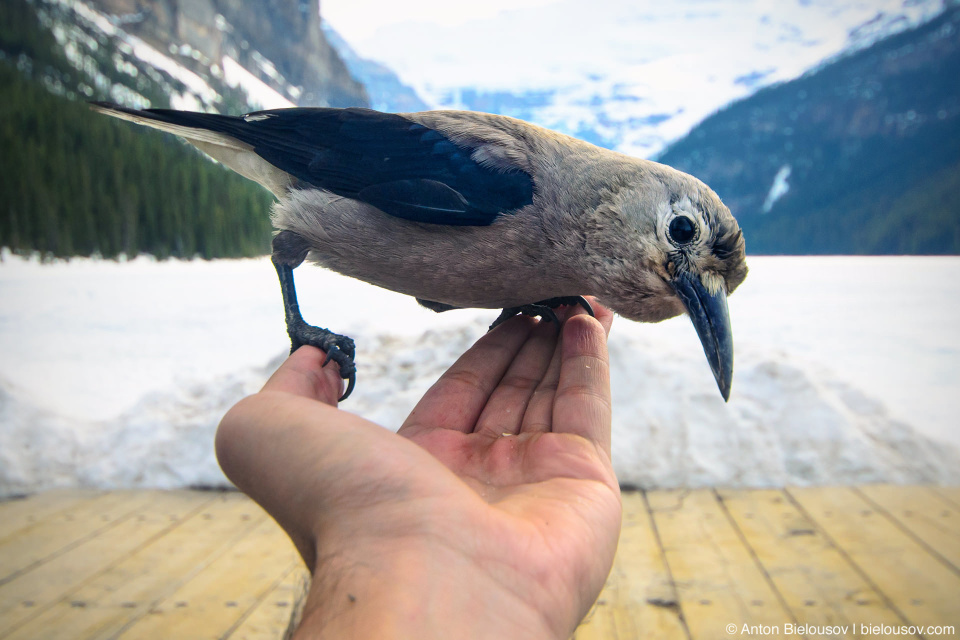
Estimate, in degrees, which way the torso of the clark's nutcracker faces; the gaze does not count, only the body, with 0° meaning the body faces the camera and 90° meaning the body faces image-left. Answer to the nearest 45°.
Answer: approximately 270°
